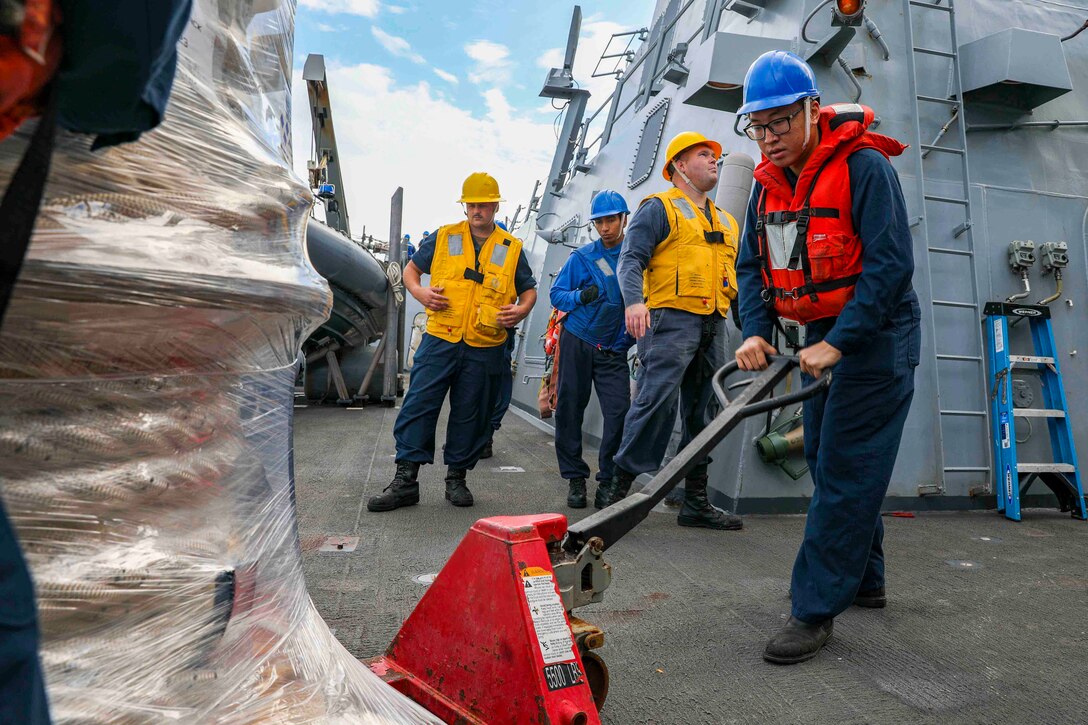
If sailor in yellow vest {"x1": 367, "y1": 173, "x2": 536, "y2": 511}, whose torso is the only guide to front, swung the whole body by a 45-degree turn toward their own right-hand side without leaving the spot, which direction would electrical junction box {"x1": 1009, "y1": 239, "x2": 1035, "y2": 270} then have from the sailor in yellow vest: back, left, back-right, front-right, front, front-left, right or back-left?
back-left

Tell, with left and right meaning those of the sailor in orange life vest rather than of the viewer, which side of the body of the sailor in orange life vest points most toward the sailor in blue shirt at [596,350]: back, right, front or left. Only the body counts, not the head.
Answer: right

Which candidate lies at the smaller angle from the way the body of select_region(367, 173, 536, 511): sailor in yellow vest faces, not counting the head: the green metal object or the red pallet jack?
the red pallet jack

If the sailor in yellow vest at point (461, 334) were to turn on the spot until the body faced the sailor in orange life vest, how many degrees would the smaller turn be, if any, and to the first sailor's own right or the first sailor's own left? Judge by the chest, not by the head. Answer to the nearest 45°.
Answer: approximately 45° to the first sailor's own left

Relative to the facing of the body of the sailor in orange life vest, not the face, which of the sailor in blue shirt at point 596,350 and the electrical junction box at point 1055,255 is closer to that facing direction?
the sailor in blue shirt

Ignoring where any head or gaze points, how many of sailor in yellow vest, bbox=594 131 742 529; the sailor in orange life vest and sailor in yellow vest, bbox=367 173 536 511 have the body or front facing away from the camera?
0

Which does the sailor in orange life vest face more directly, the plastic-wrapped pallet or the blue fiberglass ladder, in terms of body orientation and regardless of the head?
the plastic-wrapped pallet

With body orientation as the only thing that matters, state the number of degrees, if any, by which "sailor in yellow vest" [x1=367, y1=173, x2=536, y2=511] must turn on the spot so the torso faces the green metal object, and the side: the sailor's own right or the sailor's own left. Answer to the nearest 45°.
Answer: approximately 90° to the sailor's own left

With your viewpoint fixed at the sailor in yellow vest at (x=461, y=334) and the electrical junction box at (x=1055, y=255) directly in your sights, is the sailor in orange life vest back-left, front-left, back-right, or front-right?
front-right

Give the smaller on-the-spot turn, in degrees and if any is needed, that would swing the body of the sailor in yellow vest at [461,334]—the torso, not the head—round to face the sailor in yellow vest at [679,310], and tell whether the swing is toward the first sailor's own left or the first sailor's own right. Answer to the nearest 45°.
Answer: approximately 90° to the first sailor's own left

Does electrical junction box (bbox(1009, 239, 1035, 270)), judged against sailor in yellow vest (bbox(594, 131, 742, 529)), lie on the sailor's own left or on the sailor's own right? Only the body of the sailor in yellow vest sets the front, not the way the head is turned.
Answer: on the sailor's own left

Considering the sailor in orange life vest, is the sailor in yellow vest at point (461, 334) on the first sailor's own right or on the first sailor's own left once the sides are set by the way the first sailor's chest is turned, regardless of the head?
on the first sailor's own right

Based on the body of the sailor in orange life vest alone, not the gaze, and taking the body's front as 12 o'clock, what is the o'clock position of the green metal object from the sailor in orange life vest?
The green metal object is roughly at 4 o'clock from the sailor in orange life vest.

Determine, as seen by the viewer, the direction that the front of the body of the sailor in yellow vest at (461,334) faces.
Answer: toward the camera

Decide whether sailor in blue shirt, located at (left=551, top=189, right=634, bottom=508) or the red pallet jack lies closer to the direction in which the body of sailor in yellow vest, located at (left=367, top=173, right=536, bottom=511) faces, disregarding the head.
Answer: the red pallet jack

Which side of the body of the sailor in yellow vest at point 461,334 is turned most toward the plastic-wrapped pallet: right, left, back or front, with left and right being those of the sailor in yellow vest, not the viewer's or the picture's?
front
